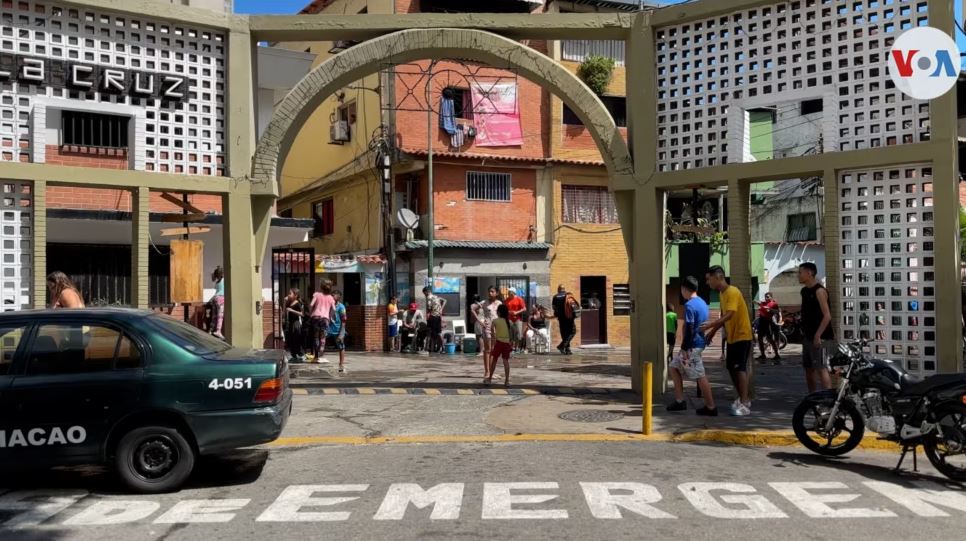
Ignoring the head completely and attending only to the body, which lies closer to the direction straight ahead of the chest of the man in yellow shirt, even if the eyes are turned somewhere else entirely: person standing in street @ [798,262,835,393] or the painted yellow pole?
the painted yellow pole

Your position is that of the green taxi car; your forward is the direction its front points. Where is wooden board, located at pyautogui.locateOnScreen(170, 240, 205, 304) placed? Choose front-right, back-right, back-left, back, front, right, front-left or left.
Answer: right

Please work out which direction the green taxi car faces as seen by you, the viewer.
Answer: facing to the left of the viewer

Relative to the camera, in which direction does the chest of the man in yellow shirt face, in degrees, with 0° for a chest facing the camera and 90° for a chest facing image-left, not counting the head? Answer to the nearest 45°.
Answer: approximately 90°

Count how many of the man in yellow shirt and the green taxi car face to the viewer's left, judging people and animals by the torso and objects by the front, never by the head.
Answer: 2

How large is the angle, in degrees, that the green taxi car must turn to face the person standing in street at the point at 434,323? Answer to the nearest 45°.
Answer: approximately 135° to its right

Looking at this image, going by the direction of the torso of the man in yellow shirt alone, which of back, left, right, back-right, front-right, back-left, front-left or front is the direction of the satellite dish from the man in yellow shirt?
front-right

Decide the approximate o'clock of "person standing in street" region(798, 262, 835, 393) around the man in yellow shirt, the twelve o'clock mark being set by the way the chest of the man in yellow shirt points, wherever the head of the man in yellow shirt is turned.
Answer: The person standing in street is roughly at 5 o'clock from the man in yellow shirt.

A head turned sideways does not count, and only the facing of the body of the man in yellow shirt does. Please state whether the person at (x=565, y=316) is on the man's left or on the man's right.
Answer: on the man's right

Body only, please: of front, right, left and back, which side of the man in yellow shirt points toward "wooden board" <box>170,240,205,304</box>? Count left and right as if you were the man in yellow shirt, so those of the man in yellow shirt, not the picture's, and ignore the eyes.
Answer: front
